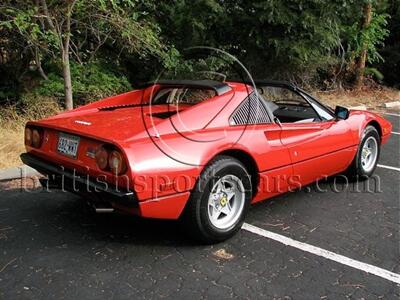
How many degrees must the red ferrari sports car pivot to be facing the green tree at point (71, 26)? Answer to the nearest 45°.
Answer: approximately 90° to its left

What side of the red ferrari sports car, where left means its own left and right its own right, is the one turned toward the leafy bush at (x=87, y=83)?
left

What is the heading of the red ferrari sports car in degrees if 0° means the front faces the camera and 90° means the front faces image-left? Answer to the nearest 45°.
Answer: approximately 225°
